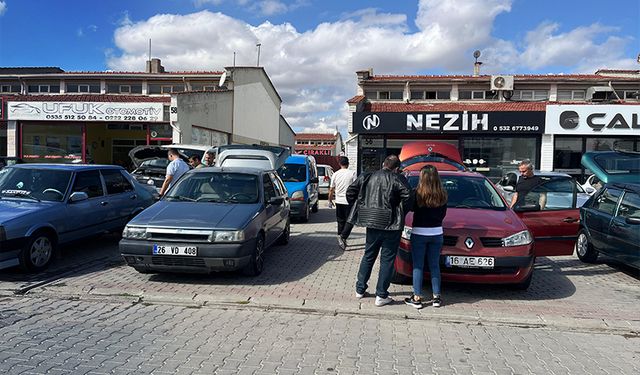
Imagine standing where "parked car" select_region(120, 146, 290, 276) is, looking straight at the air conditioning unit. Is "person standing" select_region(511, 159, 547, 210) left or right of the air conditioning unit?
right

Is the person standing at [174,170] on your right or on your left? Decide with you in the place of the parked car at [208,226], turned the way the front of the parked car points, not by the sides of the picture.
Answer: on your right

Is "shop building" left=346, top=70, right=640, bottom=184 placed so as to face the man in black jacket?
yes

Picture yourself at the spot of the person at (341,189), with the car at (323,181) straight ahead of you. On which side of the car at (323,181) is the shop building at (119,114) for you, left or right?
left

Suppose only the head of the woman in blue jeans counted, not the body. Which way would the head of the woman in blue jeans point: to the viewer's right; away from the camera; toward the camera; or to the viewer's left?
away from the camera

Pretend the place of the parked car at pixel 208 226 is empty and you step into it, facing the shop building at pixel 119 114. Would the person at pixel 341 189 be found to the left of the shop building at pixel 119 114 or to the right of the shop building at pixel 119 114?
right

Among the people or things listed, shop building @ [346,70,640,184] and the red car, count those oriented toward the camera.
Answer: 2

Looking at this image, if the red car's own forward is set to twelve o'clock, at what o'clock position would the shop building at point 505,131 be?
The shop building is roughly at 6 o'clock from the red car.

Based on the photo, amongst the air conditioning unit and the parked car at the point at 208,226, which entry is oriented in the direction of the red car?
the air conditioning unit

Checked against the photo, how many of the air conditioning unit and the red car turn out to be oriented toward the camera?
2

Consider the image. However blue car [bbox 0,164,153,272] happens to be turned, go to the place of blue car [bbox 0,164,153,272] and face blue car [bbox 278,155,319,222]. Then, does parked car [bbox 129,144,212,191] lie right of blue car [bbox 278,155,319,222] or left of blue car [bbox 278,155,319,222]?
left

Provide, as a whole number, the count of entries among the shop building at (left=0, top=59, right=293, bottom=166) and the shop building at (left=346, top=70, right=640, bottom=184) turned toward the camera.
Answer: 2

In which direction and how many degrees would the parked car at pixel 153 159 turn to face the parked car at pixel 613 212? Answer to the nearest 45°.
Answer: approximately 90° to its left
